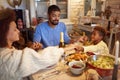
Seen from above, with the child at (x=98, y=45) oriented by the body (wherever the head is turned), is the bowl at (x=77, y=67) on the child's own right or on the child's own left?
on the child's own left

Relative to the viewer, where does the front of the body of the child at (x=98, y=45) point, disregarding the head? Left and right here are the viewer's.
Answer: facing to the left of the viewer

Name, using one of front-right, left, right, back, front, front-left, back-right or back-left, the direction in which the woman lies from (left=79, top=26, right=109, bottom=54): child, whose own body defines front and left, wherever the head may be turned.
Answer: front-left

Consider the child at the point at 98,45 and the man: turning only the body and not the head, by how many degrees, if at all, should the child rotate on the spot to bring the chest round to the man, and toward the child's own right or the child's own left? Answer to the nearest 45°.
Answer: approximately 45° to the child's own right

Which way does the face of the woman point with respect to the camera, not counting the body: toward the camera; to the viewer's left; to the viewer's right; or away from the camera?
to the viewer's right

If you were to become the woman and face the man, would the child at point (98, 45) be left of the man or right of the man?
right
